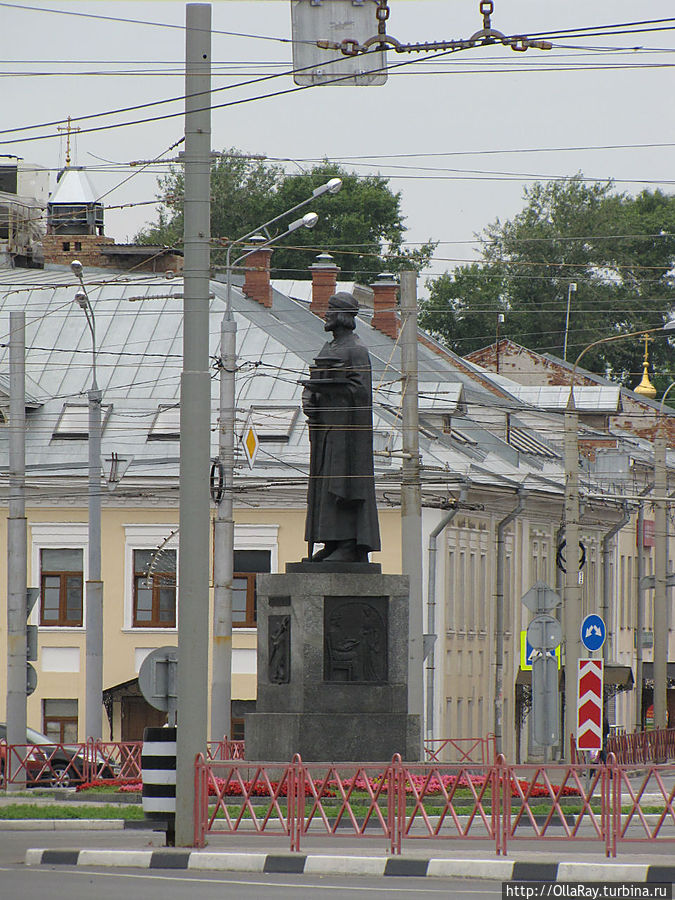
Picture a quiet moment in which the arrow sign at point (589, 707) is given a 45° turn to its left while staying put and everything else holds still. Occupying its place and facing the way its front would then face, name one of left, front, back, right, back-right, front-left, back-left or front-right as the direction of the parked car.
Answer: back

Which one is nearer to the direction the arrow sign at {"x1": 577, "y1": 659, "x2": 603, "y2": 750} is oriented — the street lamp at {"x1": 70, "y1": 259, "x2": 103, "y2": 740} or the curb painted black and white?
the curb painted black and white

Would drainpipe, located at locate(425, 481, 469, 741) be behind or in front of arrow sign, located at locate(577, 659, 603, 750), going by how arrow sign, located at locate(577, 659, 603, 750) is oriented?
behind

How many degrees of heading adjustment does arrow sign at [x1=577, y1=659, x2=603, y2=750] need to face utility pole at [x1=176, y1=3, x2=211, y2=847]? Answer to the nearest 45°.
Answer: approximately 45° to its right

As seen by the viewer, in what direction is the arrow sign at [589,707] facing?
toward the camera

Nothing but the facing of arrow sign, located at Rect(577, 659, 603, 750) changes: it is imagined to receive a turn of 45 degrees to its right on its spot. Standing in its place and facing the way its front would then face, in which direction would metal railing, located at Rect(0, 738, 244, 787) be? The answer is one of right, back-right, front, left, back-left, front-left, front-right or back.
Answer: right

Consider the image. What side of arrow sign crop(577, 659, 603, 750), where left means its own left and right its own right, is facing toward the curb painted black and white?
front

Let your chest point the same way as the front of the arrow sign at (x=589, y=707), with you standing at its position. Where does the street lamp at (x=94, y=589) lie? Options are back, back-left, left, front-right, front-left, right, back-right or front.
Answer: back-right

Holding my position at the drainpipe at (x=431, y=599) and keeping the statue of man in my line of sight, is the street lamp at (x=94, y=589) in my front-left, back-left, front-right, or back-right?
front-right

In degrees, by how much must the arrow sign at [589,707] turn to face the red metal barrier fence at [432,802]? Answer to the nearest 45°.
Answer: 0° — it already faces it

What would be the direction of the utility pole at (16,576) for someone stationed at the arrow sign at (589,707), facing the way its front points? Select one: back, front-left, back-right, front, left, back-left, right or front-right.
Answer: back-right

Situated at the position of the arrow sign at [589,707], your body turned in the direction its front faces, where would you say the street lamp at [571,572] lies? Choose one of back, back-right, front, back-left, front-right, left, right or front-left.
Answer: back
